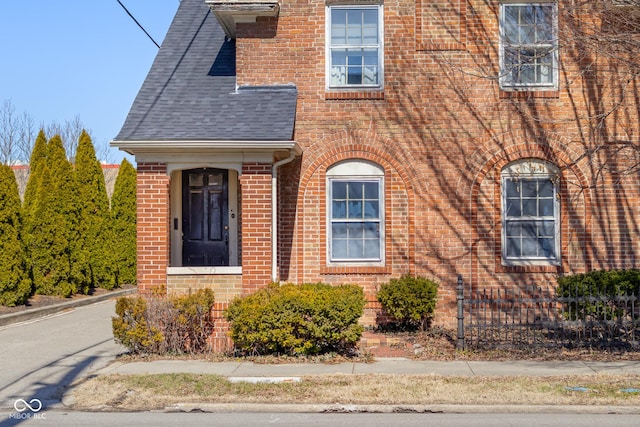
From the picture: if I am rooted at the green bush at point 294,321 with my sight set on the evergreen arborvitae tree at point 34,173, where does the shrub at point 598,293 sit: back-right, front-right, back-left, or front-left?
back-right

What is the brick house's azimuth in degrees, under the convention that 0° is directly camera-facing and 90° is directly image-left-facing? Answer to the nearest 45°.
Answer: approximately 0°

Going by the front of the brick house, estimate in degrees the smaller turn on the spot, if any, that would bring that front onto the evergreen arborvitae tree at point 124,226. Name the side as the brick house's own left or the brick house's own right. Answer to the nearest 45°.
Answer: approximately 135° to the brick house's own right

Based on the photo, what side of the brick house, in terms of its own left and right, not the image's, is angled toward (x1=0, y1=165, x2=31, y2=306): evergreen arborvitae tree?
right

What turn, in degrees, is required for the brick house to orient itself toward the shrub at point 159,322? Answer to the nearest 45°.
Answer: approximately 45° to its right

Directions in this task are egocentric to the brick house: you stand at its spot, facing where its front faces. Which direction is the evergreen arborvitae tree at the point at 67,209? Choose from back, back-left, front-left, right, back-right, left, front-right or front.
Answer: back-right

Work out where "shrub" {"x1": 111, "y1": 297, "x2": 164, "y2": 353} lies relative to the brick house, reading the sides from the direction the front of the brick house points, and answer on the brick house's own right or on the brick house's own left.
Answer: on the brick house's own right

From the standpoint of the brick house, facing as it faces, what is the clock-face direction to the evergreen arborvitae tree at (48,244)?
The evergreen arborvitae tree is roughly at 4 o'clock from the brick house.

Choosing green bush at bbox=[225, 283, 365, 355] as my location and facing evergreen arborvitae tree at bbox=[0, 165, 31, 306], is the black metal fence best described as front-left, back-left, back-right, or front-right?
back-right
